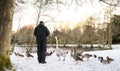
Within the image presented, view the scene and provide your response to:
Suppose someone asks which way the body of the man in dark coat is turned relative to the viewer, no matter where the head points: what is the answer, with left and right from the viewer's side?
facing away from the viewer

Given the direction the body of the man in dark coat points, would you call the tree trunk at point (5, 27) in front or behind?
behind
